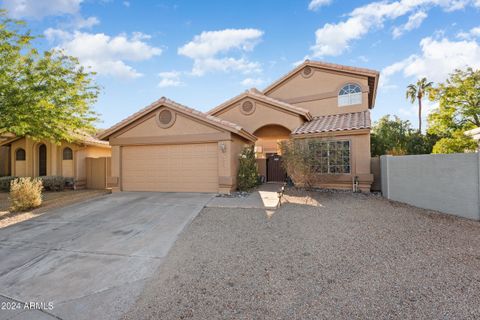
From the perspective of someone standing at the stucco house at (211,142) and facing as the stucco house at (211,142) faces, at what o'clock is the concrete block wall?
The concrete block wall is roughly at 10 o'clock from the stucco house.

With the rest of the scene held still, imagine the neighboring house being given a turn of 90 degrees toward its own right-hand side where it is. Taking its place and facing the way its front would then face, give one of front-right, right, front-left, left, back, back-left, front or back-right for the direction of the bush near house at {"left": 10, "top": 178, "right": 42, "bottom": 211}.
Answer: left

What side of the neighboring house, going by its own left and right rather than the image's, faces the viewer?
front

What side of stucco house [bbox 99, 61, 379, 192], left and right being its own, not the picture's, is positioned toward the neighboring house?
right

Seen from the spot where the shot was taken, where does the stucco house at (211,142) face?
facing the viewer

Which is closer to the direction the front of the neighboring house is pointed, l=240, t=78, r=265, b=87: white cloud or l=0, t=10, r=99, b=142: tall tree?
the tall tree

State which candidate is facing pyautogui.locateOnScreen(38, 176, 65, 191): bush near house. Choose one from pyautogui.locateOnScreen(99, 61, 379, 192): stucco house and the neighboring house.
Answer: the neighboring house

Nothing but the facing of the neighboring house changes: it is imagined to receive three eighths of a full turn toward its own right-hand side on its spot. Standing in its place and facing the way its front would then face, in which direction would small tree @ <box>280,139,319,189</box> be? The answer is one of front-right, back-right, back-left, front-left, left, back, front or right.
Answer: back

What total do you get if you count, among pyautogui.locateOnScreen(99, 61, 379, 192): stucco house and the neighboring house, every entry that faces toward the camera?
2

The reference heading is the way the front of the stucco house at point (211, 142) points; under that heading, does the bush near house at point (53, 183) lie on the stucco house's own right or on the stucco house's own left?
on the stucco house's own right

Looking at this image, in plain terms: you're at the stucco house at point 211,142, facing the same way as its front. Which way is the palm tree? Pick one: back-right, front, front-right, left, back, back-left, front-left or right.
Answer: back-left
